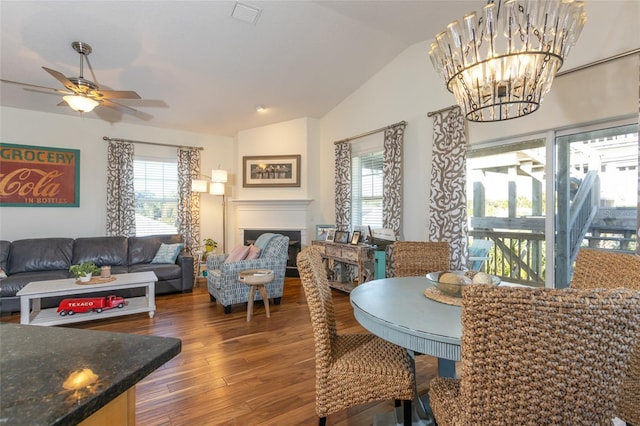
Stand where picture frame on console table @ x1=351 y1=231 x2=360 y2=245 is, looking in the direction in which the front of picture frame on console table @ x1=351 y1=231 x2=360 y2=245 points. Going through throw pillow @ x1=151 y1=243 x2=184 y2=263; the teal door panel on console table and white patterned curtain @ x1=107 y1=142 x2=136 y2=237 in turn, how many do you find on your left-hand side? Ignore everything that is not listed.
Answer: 1

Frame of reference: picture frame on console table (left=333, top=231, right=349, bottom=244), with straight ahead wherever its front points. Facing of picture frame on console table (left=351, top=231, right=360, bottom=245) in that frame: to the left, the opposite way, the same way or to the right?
the same way

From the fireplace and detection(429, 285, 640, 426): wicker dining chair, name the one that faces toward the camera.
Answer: the fireplace

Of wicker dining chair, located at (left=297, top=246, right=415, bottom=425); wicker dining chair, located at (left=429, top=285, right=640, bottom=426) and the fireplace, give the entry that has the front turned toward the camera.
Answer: the fireplace

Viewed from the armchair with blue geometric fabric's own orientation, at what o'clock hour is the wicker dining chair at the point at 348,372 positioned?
The wicker dining chair is roughly at 10 o'clock from the armchair with blue geometric fabric.

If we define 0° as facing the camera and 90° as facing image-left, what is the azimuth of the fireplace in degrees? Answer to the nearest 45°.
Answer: approximately 0°

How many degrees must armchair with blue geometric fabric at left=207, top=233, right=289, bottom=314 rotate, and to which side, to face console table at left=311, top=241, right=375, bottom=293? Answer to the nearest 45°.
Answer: approximately 135° to its left

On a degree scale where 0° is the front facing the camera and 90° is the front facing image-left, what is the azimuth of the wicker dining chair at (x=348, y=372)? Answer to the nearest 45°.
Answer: approximately 270°

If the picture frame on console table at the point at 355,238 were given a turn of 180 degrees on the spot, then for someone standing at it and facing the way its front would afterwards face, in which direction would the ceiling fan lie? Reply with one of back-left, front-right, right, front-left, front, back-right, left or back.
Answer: back

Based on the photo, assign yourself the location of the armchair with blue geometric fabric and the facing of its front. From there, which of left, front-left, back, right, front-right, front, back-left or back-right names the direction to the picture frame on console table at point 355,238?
back-left

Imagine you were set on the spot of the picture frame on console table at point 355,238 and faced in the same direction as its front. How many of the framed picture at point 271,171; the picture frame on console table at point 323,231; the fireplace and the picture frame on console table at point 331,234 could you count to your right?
4

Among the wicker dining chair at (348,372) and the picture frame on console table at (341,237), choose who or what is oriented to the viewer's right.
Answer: the wicker dining chair

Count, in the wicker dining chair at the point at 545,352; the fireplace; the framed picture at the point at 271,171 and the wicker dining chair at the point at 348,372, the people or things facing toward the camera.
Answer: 2

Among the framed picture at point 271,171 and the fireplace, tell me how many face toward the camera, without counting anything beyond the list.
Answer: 2

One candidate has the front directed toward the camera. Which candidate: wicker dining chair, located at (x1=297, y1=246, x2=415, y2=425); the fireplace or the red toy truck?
the fireplace

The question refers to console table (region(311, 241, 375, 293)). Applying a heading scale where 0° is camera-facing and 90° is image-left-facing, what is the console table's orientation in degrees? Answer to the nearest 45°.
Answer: approximately 45°

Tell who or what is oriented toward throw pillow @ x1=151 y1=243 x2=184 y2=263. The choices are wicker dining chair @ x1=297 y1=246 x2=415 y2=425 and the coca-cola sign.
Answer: the coca-cola sign

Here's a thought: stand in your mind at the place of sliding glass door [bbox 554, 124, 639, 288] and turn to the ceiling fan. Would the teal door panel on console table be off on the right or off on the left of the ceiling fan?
right
